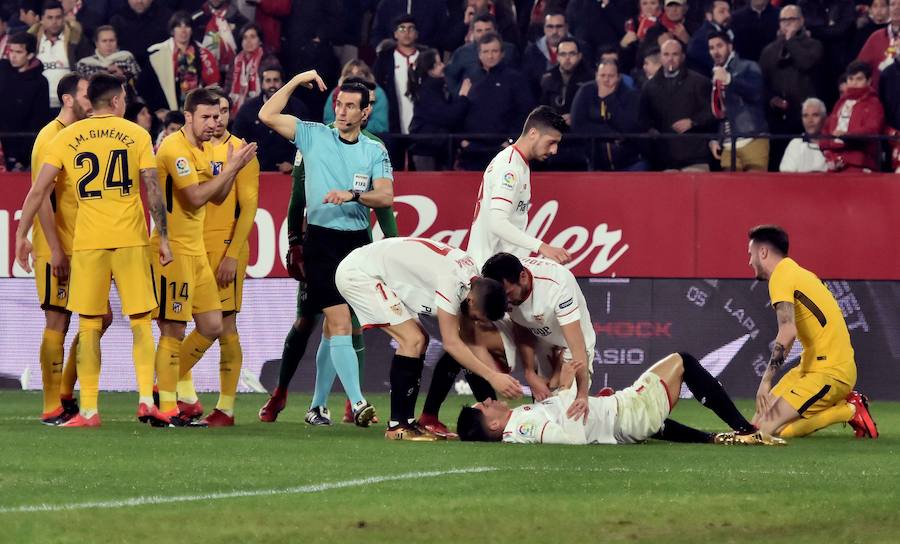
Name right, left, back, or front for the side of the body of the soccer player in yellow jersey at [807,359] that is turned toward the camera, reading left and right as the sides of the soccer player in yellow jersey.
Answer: left

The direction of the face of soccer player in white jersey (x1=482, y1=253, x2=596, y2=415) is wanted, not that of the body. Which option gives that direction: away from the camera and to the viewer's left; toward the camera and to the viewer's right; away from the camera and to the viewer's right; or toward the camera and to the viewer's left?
toward the camera and to the viewer's left

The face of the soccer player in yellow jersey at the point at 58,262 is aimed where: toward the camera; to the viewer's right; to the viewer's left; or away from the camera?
to the viewer's right

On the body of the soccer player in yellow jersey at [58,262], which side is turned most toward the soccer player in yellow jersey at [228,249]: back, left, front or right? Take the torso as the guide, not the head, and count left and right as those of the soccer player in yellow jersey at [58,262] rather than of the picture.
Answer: front

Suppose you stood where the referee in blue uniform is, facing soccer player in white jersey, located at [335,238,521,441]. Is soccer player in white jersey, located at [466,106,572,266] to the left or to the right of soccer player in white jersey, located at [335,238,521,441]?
left

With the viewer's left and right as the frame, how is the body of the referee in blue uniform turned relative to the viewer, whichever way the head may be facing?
facing the viewer

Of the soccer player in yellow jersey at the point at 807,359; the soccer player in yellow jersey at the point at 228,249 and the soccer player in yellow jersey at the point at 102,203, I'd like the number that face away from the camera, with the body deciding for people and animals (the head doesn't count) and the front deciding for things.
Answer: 1

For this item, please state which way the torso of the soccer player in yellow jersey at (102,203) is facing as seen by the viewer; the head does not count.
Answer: away from the camera

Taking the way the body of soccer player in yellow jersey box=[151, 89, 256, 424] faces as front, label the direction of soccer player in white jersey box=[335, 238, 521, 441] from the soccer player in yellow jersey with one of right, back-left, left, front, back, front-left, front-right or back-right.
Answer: front

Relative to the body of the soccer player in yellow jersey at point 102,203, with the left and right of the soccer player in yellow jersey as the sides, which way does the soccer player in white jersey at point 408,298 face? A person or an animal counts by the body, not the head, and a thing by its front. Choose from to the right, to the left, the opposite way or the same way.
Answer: to the right

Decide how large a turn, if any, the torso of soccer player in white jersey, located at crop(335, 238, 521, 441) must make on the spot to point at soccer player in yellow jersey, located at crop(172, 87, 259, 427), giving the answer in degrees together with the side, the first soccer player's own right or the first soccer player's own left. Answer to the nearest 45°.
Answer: approximately 135° to the first soccer player's own left

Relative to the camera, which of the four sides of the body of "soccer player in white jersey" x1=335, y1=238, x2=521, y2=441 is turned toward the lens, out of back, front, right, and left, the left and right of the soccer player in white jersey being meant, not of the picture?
right
